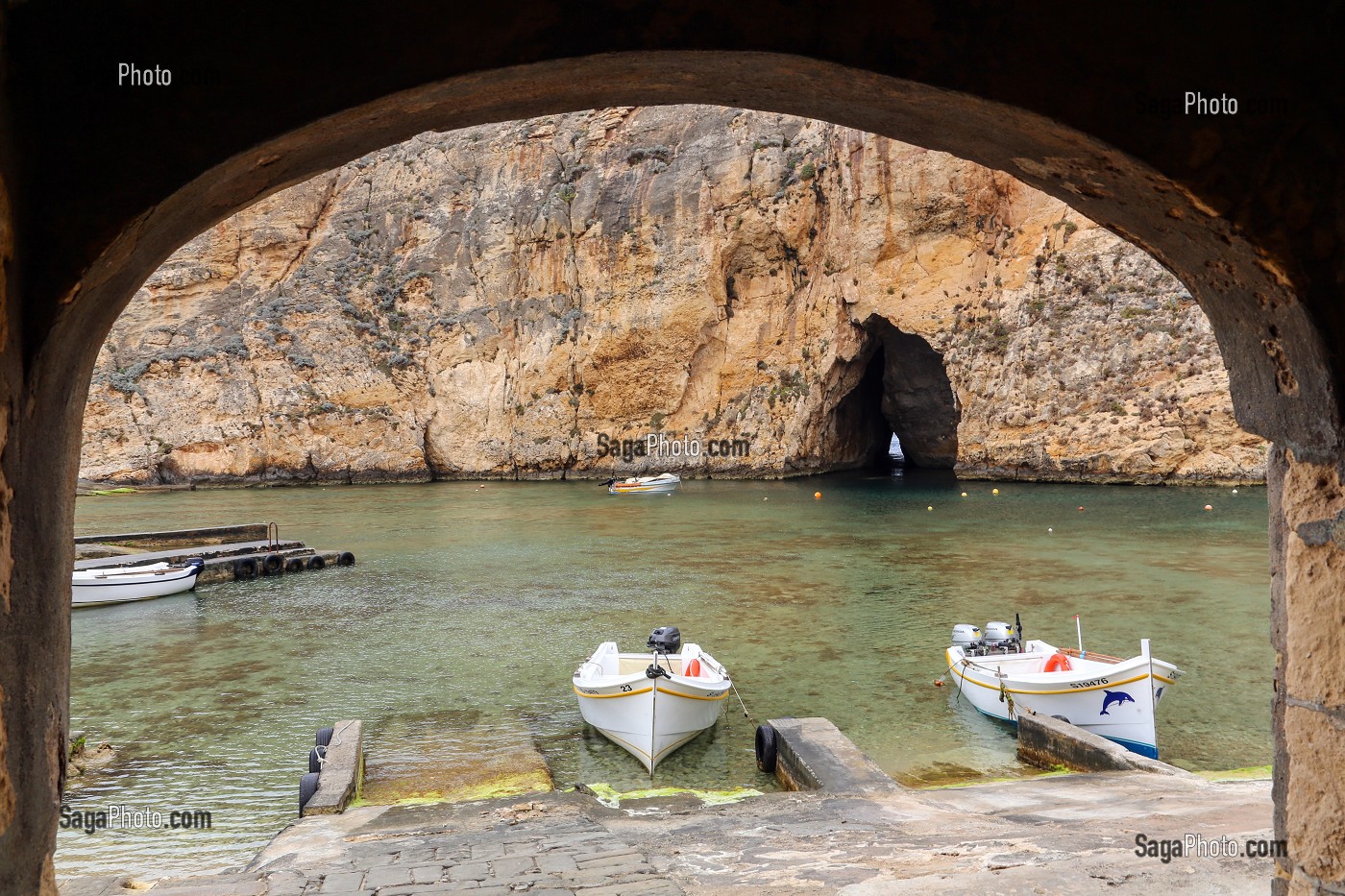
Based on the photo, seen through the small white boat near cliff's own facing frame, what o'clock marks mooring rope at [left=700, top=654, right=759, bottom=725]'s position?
The mooring rope is roughly at 3 o'clock from the small white boat near cliff.

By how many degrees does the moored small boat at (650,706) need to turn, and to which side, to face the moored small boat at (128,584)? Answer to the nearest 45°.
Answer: approximately 135° to its right

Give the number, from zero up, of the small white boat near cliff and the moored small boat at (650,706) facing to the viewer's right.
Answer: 1

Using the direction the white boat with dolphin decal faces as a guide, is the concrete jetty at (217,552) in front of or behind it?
behind

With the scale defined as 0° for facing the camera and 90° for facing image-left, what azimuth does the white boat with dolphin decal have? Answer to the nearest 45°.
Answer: approximately 315°

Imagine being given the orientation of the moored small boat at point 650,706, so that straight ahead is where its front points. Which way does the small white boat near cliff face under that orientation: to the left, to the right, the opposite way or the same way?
to the left

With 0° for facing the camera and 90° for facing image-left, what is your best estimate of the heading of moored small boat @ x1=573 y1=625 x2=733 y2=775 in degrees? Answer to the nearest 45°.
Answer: approximately 0°

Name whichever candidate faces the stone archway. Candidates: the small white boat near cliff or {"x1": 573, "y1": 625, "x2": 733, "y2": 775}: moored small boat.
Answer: the moored small boat

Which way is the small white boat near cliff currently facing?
to the viewer's right
